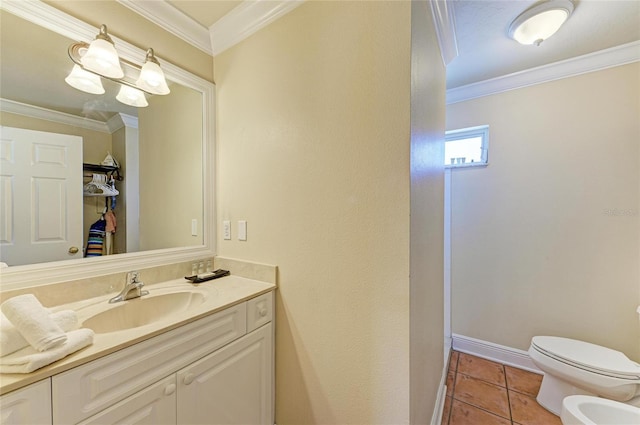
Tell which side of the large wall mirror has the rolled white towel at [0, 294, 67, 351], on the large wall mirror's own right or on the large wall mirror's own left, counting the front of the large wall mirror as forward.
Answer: on the large wall mirror's own right

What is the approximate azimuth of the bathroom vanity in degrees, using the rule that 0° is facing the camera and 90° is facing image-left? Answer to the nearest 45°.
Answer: approximately 315°

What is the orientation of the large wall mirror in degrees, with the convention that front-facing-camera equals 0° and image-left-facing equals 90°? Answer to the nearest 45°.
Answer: approximately 315°
